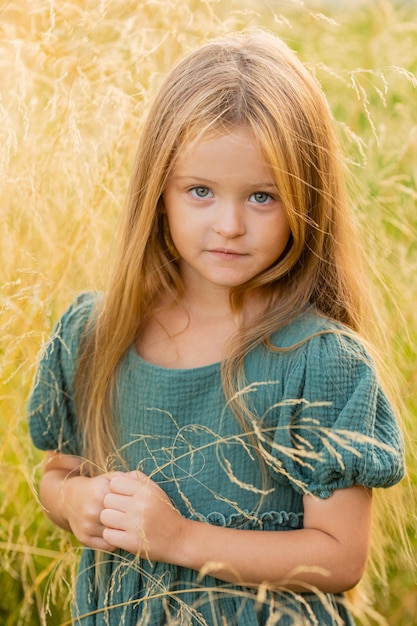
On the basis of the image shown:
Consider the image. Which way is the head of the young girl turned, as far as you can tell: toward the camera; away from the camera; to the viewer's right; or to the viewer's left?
toward the camera

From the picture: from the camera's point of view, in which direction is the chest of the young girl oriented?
toward the camera
